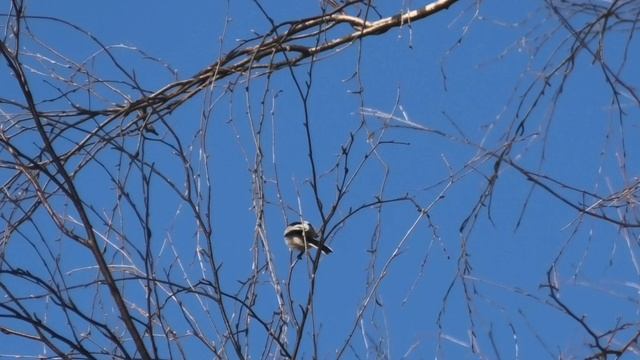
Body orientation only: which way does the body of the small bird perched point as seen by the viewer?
to the viewer's left
